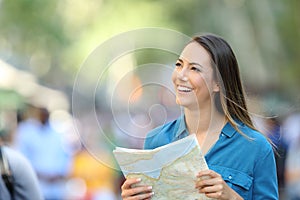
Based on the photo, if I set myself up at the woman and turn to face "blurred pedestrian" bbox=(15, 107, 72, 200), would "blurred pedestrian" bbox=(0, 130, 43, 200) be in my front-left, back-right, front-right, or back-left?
front-left

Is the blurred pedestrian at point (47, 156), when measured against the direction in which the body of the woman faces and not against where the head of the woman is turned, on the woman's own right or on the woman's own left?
on the woman's own right

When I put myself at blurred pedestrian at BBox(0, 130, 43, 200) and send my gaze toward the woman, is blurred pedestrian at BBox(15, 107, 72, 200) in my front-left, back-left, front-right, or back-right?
back-left

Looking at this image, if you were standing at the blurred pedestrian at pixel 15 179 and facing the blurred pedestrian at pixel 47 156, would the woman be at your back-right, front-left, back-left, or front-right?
back-right

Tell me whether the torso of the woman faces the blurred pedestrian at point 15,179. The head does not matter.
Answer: no

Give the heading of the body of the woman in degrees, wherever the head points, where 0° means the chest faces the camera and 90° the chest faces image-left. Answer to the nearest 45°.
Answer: approximately 45°
